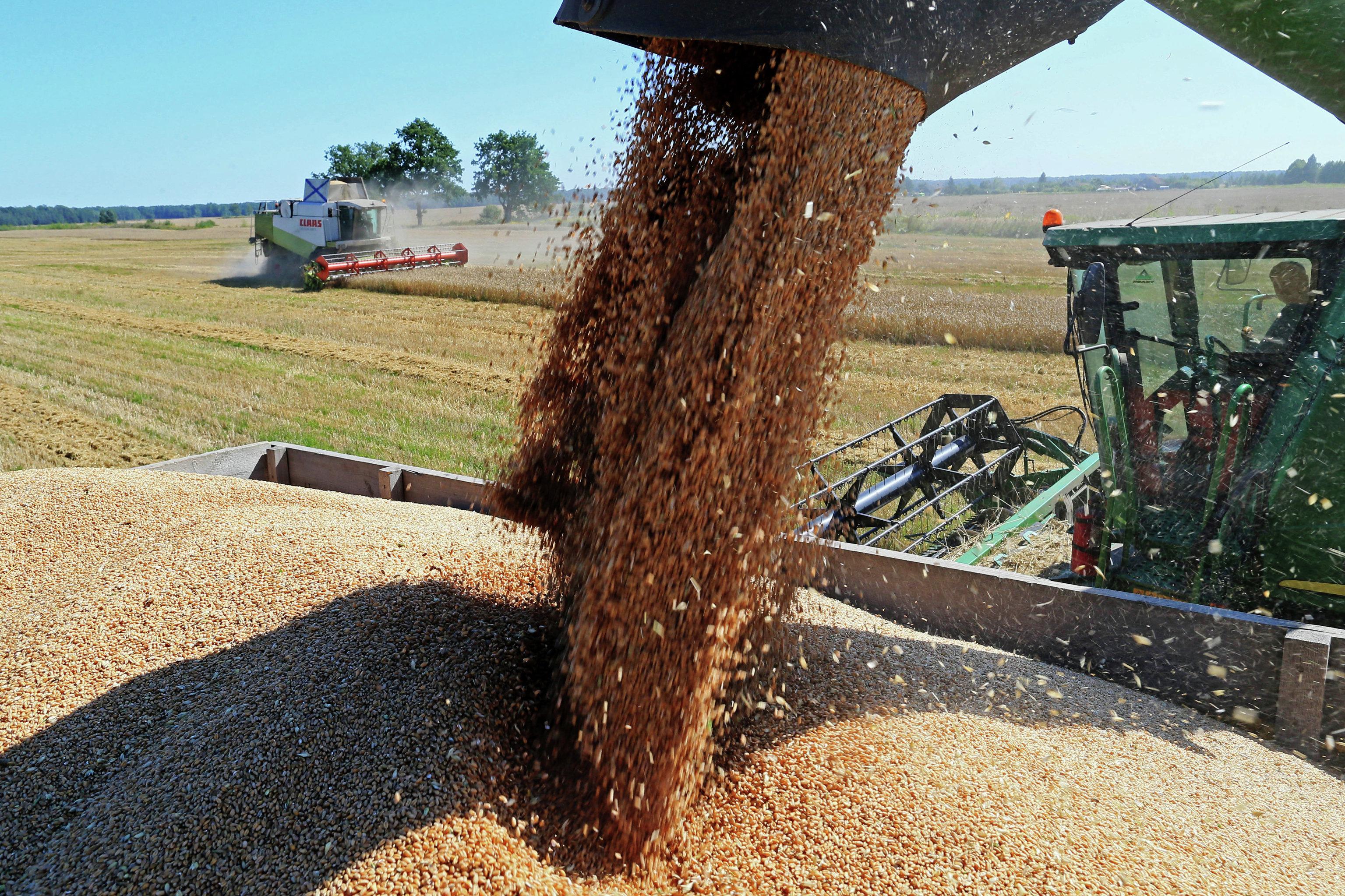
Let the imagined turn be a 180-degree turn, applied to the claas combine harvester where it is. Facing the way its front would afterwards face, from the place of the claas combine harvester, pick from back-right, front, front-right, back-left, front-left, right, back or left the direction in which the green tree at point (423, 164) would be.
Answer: front-right

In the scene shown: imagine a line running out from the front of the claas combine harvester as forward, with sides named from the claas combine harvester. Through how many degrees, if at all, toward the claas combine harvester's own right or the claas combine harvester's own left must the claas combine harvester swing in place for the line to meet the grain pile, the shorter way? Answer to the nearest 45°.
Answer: approximately 45° to the claas combine harvester's own right

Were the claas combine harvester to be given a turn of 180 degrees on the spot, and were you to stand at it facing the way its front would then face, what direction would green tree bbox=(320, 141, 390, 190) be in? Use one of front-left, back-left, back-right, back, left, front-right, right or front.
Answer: front-right

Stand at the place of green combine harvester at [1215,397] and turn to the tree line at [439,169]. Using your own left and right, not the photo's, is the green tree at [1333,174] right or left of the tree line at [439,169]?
right

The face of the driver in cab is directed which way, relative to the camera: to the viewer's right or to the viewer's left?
to the viewer's left

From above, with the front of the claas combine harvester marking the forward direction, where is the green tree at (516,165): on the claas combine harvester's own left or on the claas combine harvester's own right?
on the claas combine harvester's own left

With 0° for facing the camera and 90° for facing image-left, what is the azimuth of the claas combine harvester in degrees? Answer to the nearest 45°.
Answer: approximately 315°

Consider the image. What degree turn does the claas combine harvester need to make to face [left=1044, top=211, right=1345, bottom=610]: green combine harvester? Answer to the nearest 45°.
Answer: approximately 45° to its right

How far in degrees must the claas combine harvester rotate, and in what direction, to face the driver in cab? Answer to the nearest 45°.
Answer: approximately 45° to its right

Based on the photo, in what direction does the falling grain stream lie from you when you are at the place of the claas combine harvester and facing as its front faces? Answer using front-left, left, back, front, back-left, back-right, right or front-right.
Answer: front-right
